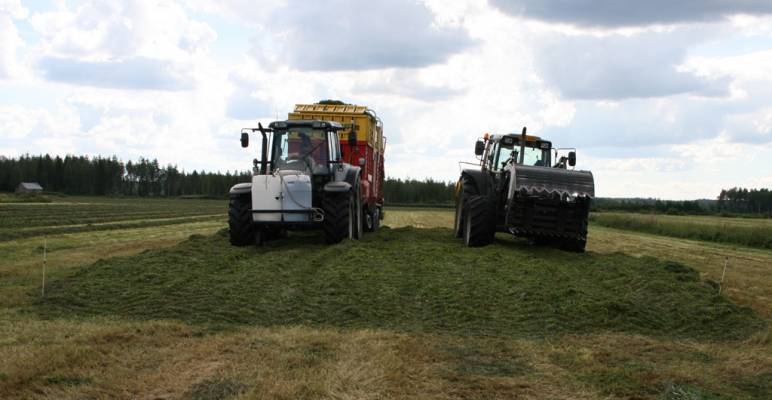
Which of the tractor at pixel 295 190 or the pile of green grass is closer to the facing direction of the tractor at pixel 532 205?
the pile of green grass

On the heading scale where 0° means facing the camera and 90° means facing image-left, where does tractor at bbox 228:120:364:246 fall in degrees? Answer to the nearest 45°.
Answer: approximately 0°

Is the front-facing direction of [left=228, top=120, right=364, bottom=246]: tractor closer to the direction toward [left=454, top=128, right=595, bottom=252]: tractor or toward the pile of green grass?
the pile of green grass

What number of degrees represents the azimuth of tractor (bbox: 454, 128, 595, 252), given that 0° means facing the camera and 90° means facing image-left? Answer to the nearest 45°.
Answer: approximately 315°

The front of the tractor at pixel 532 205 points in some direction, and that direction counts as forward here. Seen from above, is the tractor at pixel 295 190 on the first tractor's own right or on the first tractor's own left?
on the first tractor's own right

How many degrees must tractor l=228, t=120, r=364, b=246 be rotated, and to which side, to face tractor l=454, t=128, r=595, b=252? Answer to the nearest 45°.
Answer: approximately 90° to its left

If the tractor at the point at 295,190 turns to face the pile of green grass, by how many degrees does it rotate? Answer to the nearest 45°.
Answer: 0° — it already faces it
